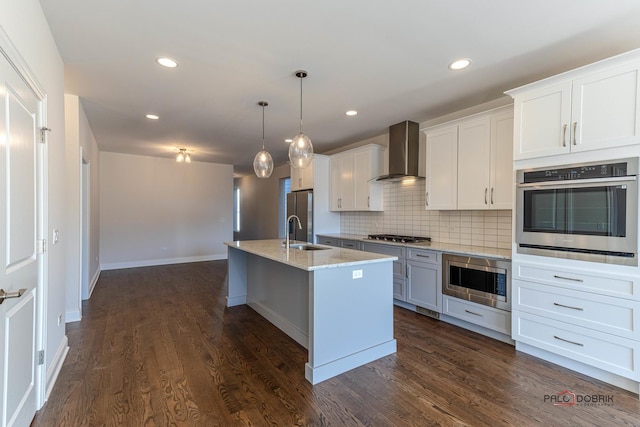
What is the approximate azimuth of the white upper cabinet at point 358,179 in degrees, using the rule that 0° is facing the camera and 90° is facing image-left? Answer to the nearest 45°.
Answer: approximately 45°

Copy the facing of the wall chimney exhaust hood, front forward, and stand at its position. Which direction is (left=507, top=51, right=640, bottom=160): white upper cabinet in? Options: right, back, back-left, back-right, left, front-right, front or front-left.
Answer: left

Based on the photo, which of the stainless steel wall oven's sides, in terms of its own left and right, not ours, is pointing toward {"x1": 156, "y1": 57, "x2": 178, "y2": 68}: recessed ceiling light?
front

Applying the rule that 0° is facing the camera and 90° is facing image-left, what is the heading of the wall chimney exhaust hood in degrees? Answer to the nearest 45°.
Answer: approximately 45°

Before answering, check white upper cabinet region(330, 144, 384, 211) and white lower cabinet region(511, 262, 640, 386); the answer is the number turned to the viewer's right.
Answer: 0

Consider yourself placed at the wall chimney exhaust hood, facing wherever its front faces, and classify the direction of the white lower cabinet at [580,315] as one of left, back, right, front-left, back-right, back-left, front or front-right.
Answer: left

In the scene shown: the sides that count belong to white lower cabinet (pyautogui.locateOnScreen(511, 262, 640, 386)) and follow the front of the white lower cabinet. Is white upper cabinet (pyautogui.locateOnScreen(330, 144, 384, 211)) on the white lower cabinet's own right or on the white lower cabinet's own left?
on the white lower cabinet's own right

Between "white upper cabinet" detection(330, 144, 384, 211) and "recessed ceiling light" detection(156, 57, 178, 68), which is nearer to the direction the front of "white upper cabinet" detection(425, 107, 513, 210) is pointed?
the recessed ceiling light

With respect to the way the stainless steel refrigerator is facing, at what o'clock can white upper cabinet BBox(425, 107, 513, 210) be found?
The white upper cabinet is roughly at 9 o'clock from the stainless steel refrigerator.

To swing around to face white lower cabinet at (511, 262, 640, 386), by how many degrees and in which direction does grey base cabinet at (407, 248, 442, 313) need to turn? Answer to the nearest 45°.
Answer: approximately 90° to its left

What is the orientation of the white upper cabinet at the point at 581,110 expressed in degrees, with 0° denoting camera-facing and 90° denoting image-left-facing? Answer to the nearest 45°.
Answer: approximately 45°
